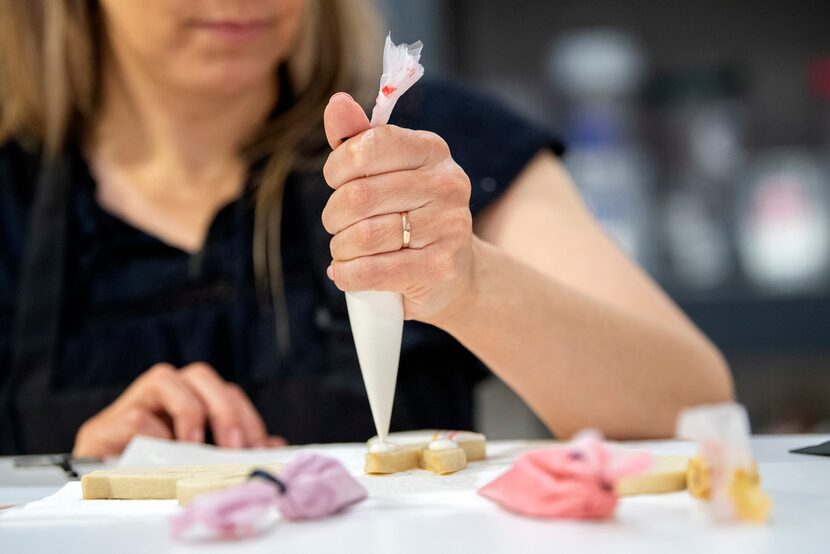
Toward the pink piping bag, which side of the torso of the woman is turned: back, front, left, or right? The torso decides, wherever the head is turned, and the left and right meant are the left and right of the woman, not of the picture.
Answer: front

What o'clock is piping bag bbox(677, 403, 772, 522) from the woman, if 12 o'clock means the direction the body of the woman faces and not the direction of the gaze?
The piping bag is roughly at 11 o'clock from the woman.

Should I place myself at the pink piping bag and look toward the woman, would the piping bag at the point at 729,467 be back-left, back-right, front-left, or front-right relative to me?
back-right

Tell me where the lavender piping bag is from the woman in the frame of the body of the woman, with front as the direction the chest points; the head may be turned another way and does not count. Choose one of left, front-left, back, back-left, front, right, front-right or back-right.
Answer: front

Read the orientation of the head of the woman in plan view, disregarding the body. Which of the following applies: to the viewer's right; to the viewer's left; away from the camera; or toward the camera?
toward the camera

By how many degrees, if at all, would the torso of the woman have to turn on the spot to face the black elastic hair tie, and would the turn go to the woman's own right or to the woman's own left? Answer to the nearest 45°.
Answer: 0° — they already face it

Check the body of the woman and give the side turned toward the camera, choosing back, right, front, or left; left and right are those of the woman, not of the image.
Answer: front
